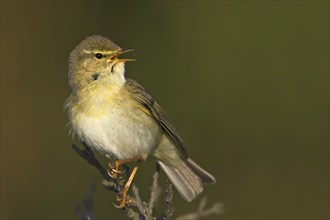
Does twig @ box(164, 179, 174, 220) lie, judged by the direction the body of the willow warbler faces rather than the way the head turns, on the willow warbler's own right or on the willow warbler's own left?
on the willow warbler's own left

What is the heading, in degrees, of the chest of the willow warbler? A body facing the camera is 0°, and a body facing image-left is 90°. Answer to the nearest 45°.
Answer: approximately 45°
